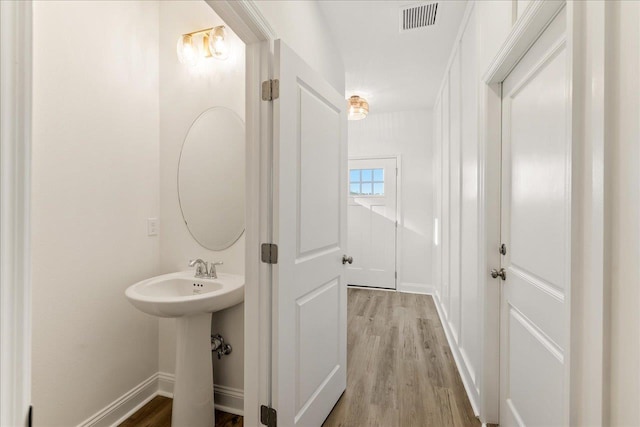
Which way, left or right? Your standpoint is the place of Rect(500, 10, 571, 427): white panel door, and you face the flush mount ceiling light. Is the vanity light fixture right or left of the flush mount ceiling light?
left

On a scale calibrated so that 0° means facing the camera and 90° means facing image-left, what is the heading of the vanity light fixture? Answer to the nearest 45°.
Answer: approximately 45°

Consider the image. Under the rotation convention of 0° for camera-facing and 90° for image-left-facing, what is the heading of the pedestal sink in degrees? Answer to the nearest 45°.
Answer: approximately 45°

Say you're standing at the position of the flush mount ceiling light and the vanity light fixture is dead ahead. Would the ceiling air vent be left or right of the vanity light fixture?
left

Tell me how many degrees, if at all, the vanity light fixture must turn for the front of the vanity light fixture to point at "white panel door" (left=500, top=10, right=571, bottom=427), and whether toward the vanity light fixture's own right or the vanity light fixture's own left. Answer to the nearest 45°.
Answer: approximately 90° to the vanity light fixture's own left
